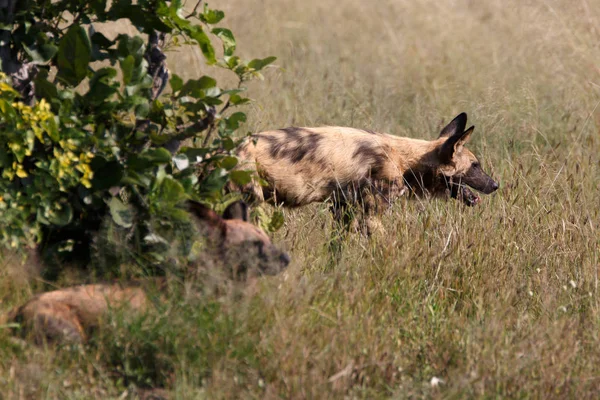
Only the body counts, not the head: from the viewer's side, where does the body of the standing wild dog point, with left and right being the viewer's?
facing to the right of the viewer

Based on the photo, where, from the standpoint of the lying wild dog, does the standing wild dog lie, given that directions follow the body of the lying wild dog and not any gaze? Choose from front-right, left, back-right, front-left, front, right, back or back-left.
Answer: front-left

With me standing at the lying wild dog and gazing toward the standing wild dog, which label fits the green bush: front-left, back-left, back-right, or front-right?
front-left

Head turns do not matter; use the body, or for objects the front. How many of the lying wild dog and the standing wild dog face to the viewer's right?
2

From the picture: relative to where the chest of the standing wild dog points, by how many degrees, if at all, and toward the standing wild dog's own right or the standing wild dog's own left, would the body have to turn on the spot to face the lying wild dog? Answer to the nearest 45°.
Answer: approximately 135° to the standing wild dog's own right

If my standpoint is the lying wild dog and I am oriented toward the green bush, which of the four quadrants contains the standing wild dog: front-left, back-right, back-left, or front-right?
front-right

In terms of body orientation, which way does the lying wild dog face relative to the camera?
to the viewer's right

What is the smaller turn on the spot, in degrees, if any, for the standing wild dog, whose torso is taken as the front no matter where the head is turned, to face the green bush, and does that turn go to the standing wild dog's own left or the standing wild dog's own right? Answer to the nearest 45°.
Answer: approximately 135° to the standing wild dog's own right

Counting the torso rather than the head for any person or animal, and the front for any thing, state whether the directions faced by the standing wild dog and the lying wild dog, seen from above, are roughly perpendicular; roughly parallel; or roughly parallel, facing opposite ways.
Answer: roughly parallel
